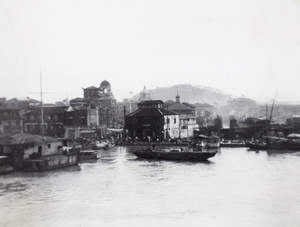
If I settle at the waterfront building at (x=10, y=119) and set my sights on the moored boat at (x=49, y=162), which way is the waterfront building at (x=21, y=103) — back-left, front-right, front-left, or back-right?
back-left

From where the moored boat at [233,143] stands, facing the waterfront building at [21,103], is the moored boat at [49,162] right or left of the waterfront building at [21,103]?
left

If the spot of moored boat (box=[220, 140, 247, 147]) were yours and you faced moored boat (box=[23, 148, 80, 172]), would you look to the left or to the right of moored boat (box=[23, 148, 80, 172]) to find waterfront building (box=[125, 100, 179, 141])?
right

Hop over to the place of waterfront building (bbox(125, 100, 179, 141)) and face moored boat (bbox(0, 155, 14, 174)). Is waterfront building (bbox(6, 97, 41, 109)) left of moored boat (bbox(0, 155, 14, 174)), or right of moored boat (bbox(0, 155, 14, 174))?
right
